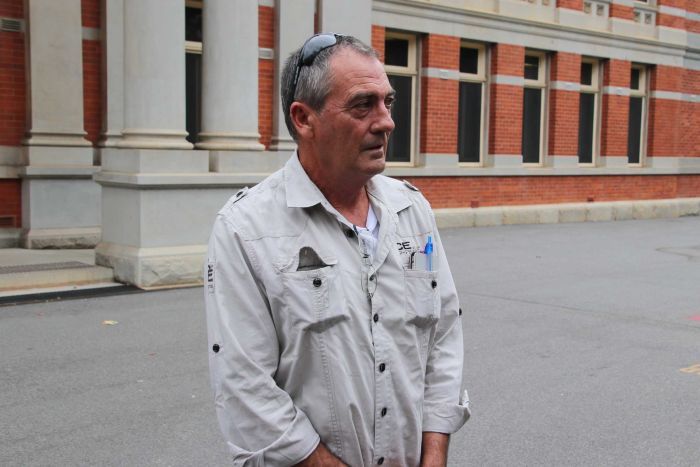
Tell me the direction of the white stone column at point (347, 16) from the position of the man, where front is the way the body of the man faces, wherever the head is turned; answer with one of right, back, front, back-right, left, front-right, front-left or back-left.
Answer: back-left

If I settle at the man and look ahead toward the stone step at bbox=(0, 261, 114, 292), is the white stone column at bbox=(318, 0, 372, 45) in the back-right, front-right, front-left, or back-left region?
front-right

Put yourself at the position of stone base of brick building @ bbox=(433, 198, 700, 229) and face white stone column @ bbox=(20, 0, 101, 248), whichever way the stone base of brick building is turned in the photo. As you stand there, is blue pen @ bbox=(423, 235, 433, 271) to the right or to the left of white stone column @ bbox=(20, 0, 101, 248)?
left

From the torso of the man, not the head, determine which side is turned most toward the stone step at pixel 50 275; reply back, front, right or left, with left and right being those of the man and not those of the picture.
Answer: back

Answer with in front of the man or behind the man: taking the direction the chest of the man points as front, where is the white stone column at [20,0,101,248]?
behind
